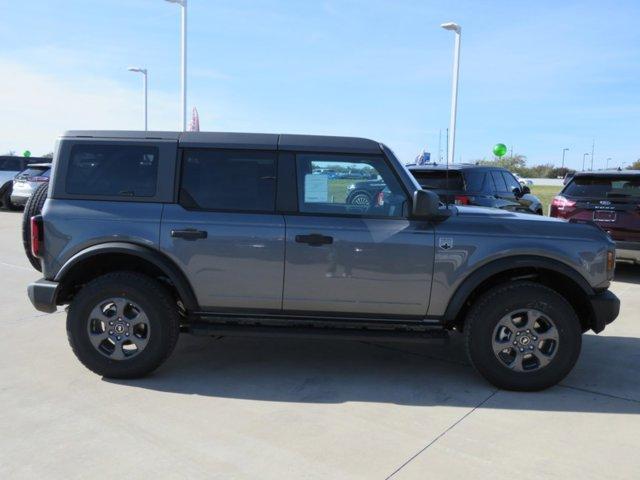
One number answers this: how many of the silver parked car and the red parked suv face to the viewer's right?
0

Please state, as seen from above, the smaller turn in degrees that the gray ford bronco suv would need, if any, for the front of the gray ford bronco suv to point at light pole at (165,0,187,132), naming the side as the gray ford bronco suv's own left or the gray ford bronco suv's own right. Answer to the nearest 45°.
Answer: approximately 90° to the gray ford bronco suv's own left

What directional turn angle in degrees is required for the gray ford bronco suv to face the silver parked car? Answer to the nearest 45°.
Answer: approximately 135° to its left

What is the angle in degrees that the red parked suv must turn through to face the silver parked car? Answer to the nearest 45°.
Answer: approximately 90° to its left

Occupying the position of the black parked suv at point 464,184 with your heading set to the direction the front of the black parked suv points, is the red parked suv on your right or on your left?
on your right

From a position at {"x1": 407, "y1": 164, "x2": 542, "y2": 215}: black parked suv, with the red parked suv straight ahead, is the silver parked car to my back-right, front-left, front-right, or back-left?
back-right

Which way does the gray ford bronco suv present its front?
to the viewer's right

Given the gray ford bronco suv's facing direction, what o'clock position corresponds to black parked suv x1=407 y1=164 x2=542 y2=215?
The black parked suv is roughly at 10 o'clock from the gray ford bronco suv.

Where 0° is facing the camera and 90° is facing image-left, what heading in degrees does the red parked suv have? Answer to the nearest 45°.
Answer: approximately 180°

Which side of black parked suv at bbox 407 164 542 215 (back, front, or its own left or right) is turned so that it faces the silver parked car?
left
